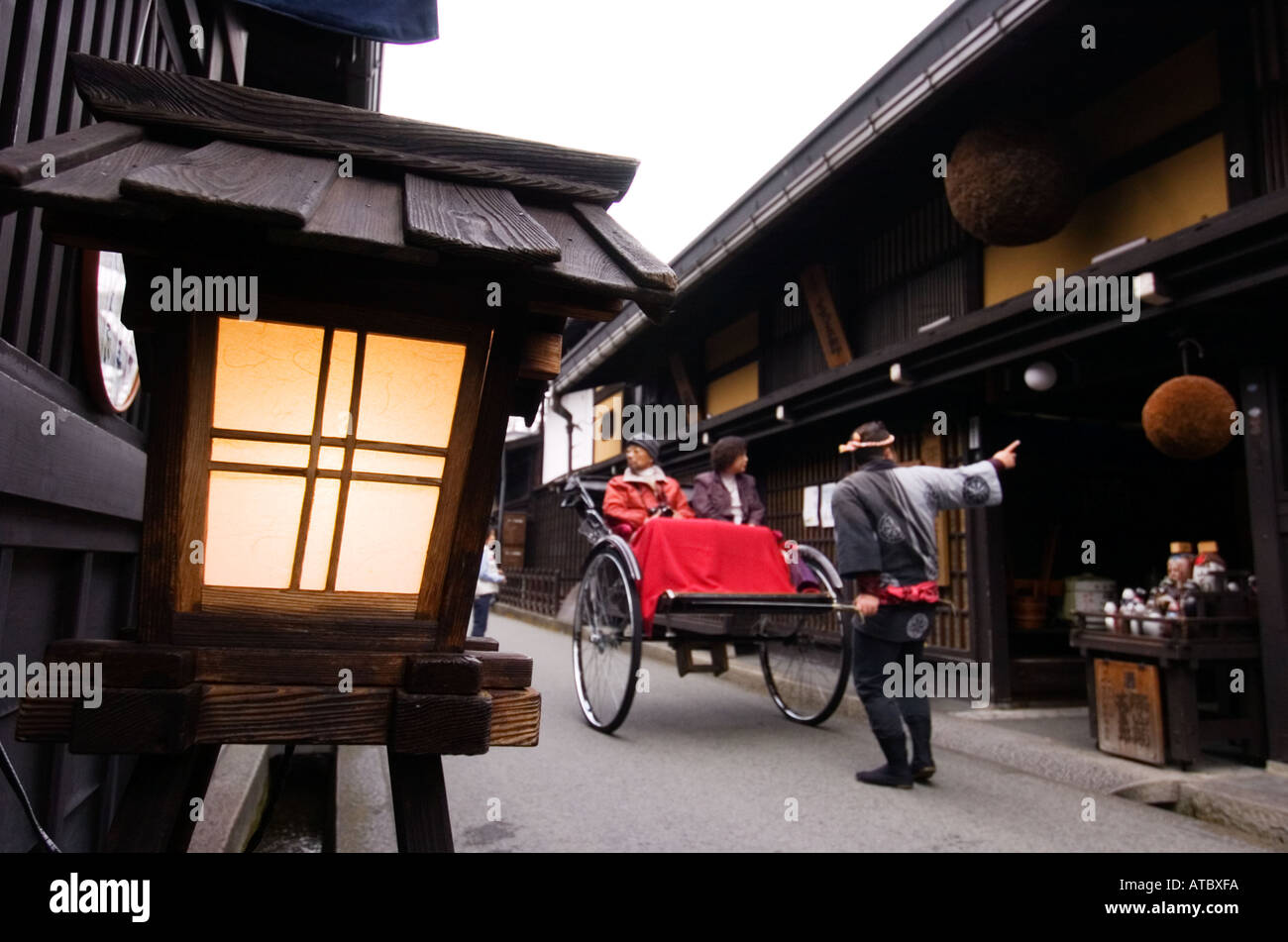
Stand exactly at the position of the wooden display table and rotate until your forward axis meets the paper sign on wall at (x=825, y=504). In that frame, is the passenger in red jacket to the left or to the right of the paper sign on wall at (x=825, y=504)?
left

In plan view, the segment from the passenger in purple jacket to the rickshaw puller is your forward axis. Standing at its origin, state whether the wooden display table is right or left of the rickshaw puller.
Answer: left

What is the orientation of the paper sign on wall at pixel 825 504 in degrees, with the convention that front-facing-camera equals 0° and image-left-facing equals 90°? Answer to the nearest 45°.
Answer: approximately 45°

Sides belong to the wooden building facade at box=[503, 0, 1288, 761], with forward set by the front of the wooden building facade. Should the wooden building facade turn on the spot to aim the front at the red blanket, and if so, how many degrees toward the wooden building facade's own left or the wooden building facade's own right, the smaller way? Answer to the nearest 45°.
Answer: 0° — it already faces it

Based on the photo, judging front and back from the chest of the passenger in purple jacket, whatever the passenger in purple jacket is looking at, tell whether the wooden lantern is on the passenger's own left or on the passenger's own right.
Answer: on the passenger's own right

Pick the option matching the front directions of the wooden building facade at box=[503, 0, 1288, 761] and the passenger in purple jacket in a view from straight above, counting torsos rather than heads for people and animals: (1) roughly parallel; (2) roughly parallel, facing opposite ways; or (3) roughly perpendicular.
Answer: roughly perpendicular

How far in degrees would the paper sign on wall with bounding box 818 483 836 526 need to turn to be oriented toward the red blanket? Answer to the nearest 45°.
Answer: approximately 45° to its left

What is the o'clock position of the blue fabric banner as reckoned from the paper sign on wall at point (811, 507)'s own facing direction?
The blue fabric banner is roughly at 11 o'clock from the paper sign on wall.

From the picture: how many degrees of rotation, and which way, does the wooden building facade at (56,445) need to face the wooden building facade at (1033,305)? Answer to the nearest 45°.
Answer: approximately 45° to its left

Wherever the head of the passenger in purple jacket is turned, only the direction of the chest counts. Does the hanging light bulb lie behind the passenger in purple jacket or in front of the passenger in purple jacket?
in front

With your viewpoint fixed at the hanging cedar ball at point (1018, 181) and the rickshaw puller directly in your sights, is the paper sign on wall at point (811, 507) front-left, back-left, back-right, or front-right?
back-right

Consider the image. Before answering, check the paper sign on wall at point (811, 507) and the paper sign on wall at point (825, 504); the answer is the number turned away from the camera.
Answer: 0

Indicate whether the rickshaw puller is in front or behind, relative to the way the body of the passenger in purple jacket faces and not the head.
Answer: in front

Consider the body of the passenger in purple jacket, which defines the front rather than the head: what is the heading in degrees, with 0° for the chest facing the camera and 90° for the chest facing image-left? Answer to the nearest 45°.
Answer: approximately 315°
